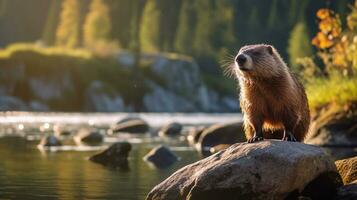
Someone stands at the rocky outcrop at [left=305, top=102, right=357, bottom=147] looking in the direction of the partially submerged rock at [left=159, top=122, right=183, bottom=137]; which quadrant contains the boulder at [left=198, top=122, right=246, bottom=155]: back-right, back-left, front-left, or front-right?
front-left

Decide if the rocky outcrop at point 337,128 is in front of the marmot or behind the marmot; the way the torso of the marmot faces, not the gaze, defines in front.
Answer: behind

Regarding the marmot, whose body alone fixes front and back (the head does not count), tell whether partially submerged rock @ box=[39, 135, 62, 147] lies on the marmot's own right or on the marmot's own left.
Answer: on the marmot's own right

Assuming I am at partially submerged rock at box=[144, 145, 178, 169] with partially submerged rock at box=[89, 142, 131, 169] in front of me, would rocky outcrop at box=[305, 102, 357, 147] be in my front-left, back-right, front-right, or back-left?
back-right
